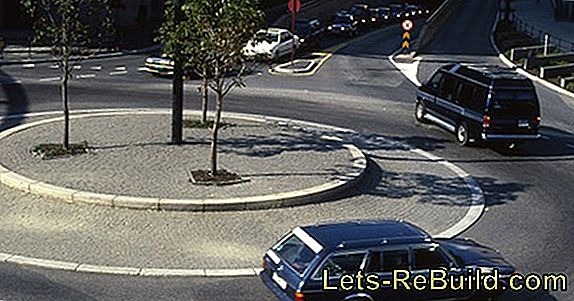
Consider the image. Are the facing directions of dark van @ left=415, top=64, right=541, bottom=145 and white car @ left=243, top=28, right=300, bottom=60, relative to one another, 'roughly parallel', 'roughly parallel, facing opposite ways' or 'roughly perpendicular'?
roughly perpendicular

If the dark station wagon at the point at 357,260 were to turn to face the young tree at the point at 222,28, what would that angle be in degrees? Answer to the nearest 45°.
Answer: approximately 90° to its left

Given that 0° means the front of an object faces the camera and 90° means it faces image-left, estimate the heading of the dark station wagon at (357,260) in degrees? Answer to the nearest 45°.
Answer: approximately 225°

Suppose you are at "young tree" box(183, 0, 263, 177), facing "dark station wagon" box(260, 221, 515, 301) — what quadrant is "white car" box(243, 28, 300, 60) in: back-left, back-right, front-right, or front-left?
back-left

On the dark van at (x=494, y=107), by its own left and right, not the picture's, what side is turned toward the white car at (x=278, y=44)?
front

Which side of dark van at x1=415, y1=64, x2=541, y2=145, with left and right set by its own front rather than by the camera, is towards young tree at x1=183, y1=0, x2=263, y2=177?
left

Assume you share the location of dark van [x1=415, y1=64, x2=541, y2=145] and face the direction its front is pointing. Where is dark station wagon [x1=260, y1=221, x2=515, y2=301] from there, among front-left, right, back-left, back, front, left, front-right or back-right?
back-left

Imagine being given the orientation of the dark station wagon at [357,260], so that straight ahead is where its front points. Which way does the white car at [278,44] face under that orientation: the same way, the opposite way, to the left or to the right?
the opposite way

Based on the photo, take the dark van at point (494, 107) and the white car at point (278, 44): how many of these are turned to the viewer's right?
0

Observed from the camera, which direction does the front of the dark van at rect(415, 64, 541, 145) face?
facing away from the viewer and to the left of the viewer

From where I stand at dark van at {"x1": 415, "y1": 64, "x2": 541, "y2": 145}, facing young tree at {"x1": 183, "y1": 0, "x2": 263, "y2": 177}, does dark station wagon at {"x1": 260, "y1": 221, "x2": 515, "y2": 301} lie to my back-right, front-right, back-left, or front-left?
front-left

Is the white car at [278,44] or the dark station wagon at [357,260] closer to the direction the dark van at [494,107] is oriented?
the white car

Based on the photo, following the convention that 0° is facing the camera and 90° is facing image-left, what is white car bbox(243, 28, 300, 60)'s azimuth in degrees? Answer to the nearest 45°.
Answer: approximately 45°
